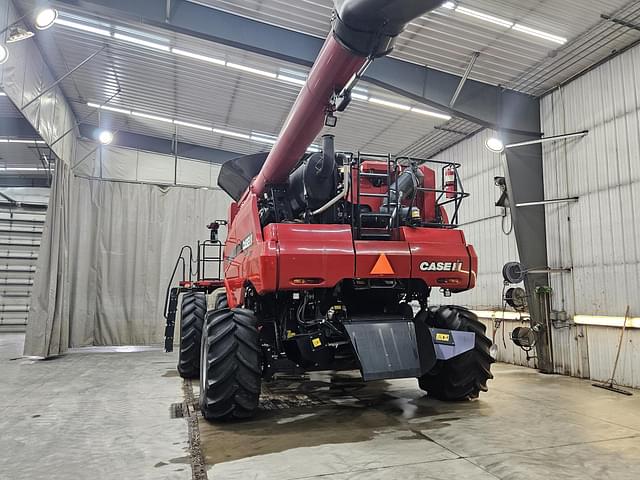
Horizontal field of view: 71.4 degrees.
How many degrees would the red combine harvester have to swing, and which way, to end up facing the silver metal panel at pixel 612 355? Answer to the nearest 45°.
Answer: approximately 90° to its right

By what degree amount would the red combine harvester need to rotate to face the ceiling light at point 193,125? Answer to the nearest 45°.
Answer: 0° — it already faces it

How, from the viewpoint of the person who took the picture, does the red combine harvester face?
facing away from the viewer and to the left of the viewer
